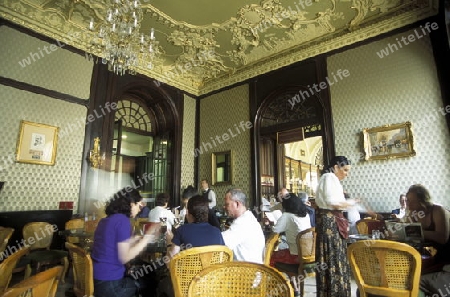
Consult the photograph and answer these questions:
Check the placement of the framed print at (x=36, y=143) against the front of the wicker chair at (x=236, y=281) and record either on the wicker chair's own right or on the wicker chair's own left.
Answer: on the wicker chair's own left

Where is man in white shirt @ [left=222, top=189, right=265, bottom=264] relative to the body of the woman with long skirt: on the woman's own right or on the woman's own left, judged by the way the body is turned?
on the woman's own right

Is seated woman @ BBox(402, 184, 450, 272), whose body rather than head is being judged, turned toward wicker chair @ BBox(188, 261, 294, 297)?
no

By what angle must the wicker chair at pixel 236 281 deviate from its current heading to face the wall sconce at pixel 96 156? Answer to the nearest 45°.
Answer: approximately 45° to its left

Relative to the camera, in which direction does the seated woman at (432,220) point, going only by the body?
to the viewer's left

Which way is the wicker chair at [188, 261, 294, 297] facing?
away from the camera

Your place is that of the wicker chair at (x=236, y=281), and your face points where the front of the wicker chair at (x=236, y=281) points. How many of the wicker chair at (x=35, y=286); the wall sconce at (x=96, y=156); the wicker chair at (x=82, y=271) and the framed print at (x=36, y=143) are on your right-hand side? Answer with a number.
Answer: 0

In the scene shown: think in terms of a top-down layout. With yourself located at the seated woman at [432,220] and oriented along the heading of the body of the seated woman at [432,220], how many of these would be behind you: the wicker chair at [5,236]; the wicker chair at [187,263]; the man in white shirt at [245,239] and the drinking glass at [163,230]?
0

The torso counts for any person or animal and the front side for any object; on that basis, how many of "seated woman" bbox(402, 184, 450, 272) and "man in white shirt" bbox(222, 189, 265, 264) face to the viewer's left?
2

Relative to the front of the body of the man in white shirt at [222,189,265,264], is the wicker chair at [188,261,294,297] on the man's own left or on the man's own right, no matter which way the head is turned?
on the man's own left

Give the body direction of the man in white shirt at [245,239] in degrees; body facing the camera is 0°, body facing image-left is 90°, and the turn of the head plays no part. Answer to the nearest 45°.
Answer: approximately 90°

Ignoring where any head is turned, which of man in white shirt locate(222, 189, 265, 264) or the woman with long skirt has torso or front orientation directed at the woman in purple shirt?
the man in white shirt

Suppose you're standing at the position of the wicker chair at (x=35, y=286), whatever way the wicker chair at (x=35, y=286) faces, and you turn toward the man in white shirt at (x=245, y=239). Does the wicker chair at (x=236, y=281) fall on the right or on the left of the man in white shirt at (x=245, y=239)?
right
